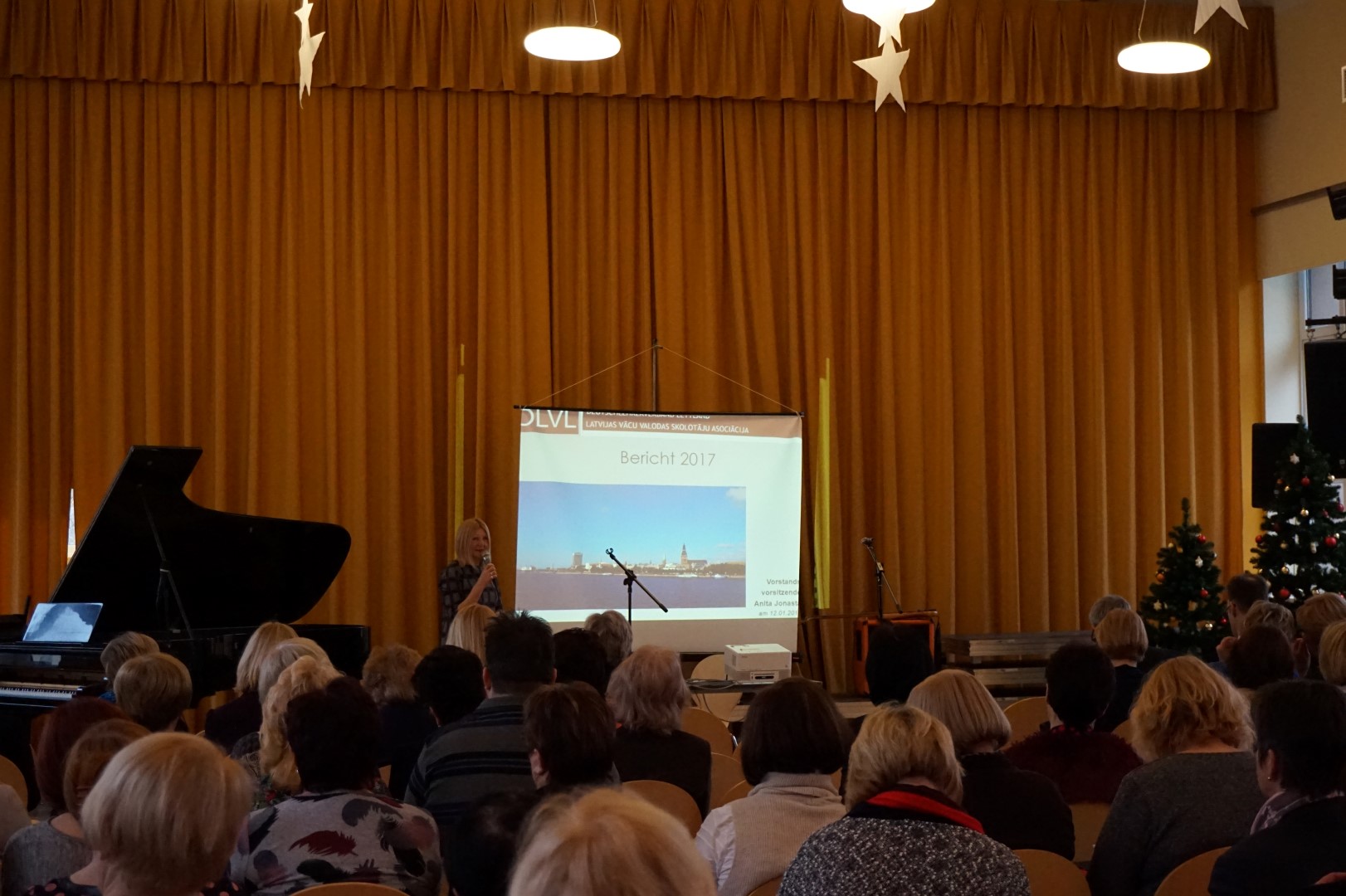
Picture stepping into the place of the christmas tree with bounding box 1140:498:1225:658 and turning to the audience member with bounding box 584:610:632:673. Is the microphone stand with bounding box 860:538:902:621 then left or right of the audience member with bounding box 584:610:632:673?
right

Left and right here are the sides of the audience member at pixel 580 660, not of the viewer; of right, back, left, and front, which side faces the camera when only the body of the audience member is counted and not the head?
back

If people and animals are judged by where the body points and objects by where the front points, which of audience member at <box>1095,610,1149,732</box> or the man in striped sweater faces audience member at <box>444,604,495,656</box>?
the man in striped sweater

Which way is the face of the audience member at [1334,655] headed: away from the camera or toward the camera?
away from the camera

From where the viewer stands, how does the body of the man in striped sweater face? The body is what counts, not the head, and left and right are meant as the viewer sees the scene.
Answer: facing away from the viewer

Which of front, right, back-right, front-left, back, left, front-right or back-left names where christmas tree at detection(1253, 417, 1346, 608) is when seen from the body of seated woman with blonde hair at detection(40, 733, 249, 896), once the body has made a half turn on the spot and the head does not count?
back-left

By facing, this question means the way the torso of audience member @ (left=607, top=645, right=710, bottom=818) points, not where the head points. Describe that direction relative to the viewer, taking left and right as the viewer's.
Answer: facing away from the viewer

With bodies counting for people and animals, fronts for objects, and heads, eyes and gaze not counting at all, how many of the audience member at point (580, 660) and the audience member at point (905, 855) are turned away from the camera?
2

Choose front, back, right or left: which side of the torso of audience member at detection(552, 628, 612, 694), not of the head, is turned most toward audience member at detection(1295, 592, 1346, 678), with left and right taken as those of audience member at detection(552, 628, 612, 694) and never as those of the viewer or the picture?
right

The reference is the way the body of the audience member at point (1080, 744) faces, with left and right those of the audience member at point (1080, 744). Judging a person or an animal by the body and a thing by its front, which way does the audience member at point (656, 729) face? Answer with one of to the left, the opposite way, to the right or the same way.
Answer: the same way

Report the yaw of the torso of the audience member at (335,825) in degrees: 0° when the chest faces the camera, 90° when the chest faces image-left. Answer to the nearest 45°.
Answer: approximately 180°

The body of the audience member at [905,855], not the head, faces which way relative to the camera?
away from the camera

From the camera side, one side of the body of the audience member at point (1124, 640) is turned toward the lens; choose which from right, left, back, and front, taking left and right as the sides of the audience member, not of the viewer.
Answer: back

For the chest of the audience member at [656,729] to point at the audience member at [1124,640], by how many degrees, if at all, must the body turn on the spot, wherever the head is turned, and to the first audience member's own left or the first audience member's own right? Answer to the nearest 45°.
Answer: approximately 45° to the first audience member's own right

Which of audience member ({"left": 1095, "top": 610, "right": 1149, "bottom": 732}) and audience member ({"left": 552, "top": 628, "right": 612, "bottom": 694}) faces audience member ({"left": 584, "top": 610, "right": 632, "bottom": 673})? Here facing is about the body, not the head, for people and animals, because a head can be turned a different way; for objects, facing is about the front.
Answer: audience member ({"left": 552, "top": 628, "right": 612, "bottom": 694})

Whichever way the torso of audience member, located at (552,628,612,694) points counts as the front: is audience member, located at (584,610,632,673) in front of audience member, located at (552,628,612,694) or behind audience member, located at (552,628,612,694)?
in front

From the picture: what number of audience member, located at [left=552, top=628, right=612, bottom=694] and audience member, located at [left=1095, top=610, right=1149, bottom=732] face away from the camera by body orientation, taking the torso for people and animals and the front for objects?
2

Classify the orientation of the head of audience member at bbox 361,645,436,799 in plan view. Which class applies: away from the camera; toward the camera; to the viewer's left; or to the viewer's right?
away from the camera

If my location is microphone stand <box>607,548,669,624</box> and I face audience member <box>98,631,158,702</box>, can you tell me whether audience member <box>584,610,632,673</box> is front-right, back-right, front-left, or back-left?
front-left

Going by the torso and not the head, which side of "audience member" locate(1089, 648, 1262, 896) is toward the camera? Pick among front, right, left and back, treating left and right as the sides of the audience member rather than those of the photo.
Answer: back

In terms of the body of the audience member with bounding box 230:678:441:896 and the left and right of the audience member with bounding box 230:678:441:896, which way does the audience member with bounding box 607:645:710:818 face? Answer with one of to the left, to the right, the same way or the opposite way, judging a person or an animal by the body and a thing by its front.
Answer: the same way
